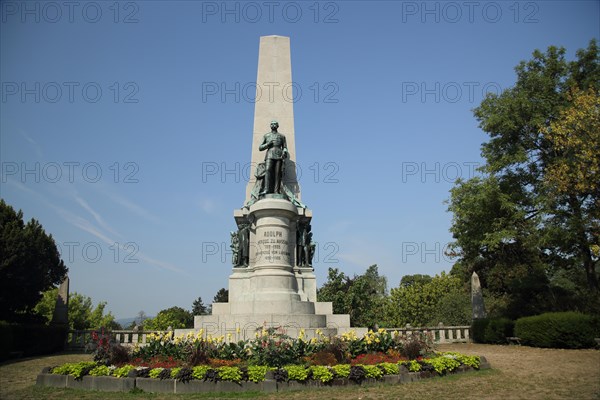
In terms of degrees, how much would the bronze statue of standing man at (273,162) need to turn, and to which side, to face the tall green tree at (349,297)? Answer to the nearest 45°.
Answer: approximately 180°

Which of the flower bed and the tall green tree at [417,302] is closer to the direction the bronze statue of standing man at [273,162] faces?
the flower bed

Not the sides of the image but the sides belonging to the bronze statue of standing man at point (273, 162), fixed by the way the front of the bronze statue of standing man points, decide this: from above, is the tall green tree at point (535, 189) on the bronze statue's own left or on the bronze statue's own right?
on the bronze statue's own left

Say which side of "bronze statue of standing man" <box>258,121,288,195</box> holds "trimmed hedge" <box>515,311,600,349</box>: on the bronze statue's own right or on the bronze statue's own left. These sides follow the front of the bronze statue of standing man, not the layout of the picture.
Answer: on the bronze statue's own left

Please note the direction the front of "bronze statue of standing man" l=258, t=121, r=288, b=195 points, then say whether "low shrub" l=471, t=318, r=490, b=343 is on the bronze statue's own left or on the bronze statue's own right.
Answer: on the bronze statue's own left

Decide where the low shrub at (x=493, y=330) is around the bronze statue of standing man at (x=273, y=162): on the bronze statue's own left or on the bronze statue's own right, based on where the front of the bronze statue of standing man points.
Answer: on the bronze statue's own left

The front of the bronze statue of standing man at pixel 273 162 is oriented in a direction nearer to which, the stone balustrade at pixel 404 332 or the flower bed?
the flower bed

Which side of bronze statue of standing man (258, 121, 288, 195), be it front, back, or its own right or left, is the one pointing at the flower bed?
front

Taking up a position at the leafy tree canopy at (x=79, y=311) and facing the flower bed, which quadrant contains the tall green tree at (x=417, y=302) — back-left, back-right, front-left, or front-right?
front-left

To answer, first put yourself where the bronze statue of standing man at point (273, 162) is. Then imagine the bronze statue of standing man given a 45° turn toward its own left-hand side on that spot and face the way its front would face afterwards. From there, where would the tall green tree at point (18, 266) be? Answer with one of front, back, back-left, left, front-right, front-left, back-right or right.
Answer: back

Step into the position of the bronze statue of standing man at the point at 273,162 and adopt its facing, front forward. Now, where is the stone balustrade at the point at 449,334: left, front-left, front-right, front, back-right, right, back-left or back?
back-left

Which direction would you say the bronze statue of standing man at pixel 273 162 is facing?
toward the camera
